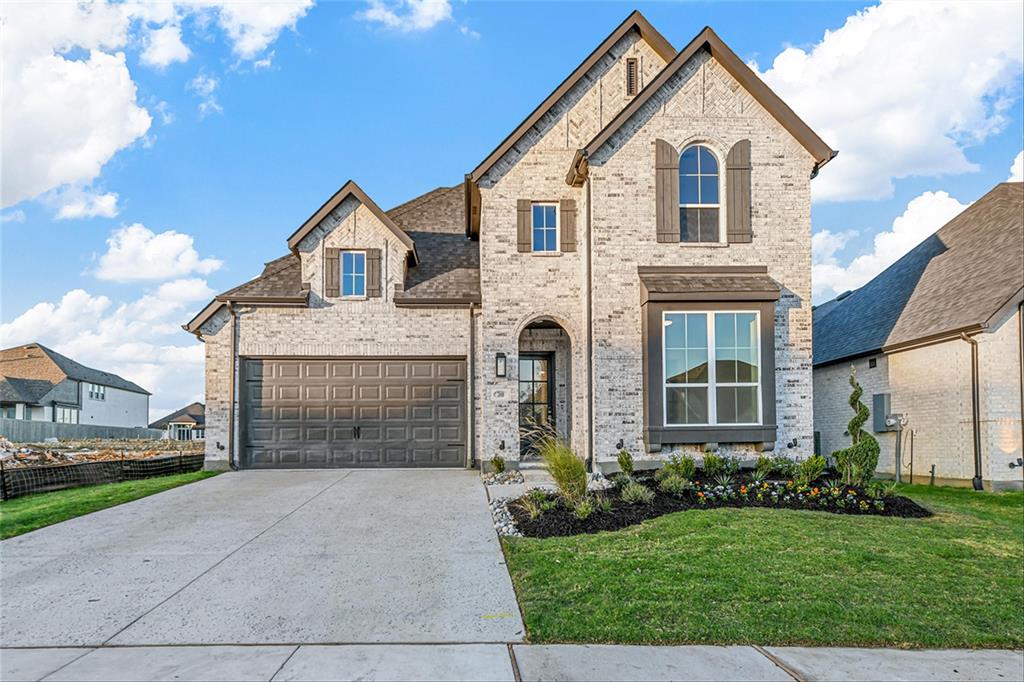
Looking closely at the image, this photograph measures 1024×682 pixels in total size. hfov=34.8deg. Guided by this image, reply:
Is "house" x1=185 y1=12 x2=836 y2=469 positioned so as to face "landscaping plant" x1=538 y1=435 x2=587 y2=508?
yes

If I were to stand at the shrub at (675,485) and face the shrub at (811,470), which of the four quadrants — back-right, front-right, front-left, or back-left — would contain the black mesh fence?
back-left

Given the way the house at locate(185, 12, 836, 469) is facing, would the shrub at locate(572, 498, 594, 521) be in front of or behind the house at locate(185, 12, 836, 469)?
in front

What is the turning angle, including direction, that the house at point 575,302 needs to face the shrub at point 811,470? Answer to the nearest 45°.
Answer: approximately 45° to its left

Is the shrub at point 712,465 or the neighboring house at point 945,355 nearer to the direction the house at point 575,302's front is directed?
the shrub

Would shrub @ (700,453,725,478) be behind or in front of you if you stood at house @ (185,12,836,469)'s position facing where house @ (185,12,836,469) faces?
in front

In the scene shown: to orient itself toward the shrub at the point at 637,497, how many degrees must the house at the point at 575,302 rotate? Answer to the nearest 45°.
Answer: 0° — it already faces it

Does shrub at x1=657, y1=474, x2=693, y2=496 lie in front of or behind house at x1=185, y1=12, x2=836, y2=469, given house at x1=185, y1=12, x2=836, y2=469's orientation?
in front

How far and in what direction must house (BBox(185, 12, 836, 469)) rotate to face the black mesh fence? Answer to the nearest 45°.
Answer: approximately 90° to its right

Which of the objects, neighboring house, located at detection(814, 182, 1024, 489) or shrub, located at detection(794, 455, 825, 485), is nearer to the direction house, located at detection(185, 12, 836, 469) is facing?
the shrub

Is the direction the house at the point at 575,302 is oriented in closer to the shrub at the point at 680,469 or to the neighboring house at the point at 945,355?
the shrub

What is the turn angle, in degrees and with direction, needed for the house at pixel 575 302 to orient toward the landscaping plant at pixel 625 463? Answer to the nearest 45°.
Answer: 0° — it already faces it

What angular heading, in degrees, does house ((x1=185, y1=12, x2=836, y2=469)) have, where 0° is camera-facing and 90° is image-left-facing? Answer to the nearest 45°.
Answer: approximately 0°
